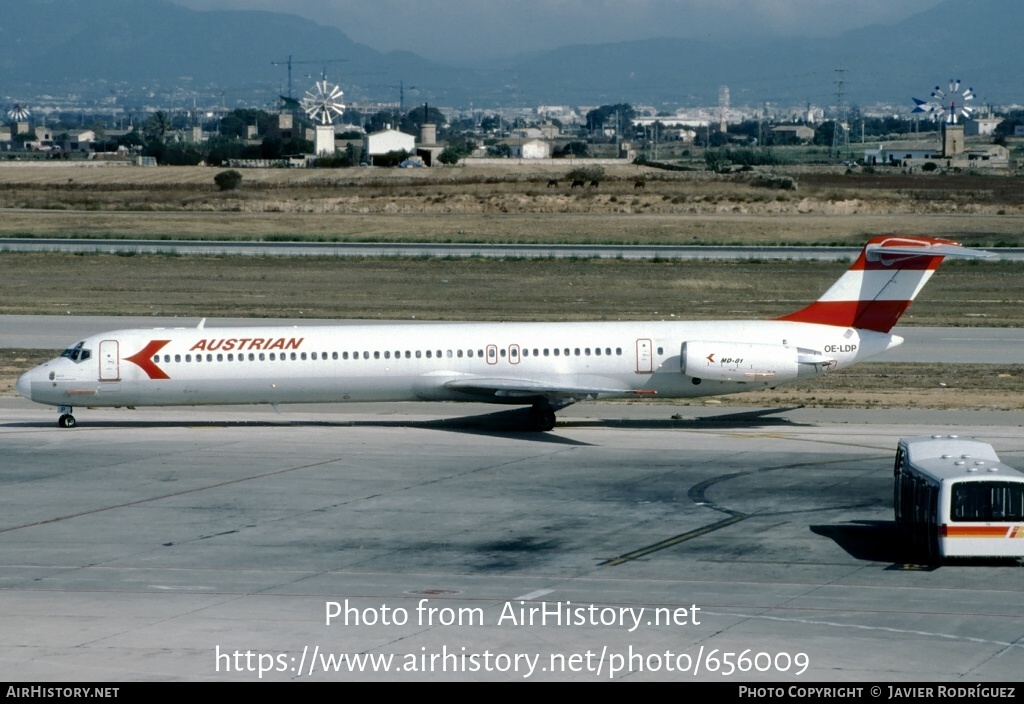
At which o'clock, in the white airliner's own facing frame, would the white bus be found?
The white bus is roughly at 8 o'clock from the white airliner.

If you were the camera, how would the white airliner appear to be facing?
facing to the left of the viewer
